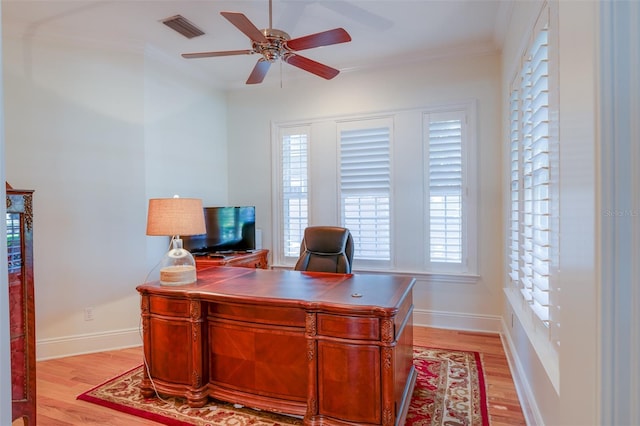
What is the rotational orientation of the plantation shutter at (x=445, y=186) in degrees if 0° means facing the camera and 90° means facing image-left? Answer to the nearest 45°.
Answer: approximately 0°

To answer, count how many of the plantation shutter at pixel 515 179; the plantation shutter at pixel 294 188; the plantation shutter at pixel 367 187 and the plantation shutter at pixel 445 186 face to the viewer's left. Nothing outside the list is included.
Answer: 1

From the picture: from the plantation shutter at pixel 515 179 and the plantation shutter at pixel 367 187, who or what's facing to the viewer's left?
the plantation shutter at pixel 515 179

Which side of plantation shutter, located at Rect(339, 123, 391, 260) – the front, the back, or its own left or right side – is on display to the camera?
front

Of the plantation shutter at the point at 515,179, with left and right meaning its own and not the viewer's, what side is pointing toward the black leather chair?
front

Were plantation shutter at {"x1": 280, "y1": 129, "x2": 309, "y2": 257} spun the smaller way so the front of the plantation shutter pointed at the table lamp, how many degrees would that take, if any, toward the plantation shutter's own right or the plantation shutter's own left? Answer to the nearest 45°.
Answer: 0° — it already faces it

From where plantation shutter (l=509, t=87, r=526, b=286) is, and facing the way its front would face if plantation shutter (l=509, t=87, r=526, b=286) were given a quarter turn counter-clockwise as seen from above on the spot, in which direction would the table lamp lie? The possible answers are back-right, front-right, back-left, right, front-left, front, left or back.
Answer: front-right

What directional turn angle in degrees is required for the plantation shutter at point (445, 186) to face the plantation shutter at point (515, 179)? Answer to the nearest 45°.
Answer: approximately 45° to its left

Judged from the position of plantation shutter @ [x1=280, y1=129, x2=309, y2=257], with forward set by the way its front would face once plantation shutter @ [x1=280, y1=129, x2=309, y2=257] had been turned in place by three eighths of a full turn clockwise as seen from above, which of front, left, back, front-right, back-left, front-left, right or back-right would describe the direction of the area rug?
back-left

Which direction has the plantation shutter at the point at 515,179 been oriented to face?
to the viewer's left

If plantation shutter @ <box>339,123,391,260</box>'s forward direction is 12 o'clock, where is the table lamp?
The table lamp is roughly at 1 o'clock from the plantation shutter.
